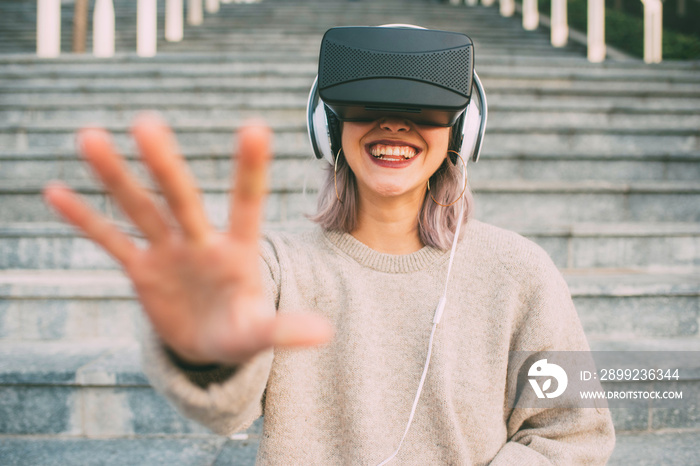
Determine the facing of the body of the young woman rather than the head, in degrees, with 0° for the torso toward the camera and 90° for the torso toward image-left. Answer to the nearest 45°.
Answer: approximately 0°

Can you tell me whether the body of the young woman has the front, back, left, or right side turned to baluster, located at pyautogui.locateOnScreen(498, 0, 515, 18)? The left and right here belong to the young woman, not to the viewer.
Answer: back

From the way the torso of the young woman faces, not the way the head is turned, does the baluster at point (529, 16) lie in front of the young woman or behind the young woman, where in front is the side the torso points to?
behind
